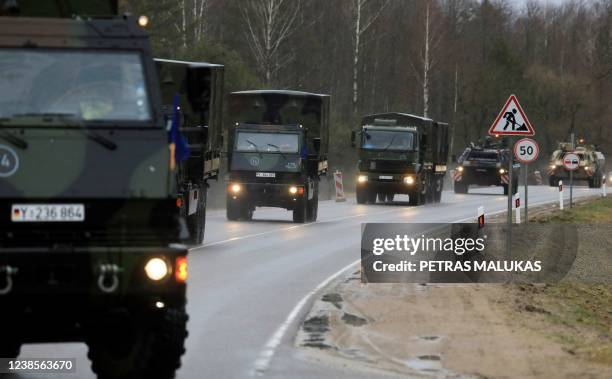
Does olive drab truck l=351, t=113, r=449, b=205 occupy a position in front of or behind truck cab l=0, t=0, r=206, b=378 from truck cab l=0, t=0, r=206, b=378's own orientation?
behind

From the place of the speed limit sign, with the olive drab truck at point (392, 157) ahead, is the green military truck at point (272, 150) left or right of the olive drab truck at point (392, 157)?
left

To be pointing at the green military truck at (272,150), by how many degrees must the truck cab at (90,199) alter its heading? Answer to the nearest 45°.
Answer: approximately 180°

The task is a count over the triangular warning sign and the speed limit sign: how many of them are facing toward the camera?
2

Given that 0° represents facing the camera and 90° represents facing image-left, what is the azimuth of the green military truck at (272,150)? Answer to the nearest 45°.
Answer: approximately 0°
